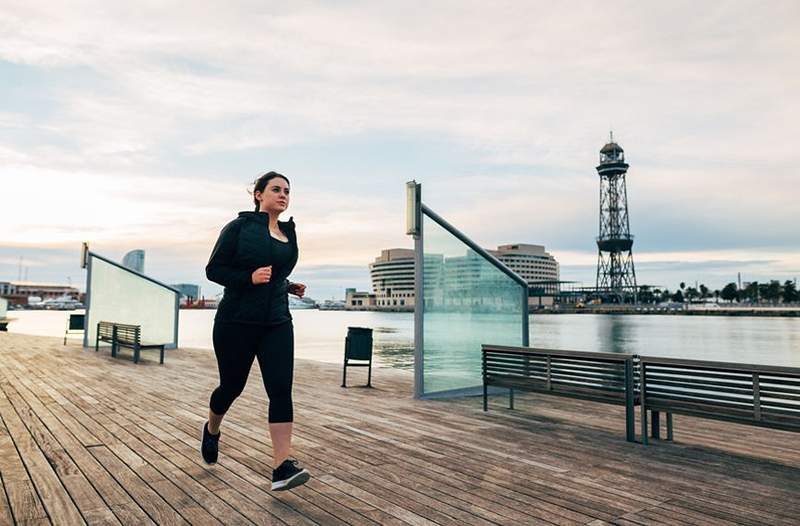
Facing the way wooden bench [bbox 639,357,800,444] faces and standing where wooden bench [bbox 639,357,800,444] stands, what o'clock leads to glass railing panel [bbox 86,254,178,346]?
The glass railing panel is roughly at 8 o'clock from the wooden bench.

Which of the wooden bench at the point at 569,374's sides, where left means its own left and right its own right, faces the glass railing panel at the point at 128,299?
left

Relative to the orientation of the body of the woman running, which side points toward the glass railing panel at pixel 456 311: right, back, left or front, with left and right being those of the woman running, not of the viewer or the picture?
left

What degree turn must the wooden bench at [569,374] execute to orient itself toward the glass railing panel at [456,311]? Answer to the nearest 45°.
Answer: approximately 90° to its left

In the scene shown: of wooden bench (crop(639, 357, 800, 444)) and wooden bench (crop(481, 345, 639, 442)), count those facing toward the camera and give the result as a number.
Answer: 0

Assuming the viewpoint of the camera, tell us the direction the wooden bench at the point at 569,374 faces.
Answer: facing away from the viewer and to the right of the viewer

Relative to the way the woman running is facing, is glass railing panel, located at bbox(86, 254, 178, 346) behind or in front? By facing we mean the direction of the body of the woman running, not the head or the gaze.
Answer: behind

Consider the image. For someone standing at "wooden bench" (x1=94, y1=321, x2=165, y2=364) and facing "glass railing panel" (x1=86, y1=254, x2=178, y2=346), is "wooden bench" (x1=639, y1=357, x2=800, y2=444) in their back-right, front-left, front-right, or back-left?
back-right

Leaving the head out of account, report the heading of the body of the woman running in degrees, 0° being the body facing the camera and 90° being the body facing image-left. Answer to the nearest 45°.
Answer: approximately 315°

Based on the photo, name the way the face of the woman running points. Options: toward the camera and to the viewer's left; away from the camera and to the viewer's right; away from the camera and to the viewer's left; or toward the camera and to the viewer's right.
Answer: toward the camera and to the viewer's right

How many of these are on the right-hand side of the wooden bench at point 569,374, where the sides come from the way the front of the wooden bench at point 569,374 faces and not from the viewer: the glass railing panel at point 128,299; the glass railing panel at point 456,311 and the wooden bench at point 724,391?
1
